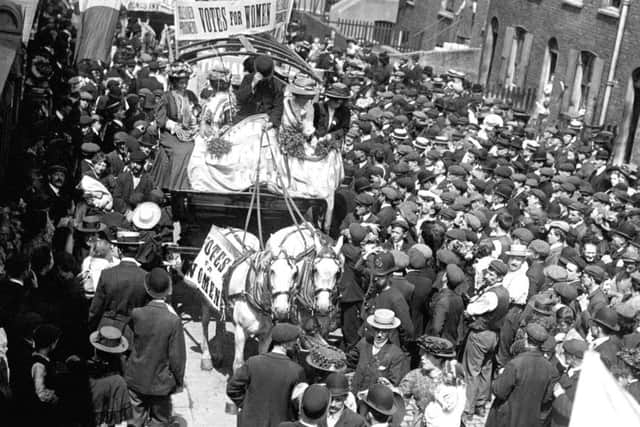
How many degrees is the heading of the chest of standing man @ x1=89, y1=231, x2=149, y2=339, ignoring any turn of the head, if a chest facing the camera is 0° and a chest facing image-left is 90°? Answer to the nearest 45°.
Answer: approximately 180°

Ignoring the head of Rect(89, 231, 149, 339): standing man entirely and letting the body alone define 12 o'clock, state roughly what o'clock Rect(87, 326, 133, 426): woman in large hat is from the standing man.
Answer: The woman in large hat is roughly at 6 o'clock from the standing man.

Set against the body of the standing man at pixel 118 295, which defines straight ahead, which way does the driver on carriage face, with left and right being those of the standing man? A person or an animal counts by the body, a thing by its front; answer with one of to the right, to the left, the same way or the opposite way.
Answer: the opposite way

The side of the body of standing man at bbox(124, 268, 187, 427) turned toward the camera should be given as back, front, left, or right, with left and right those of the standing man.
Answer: back

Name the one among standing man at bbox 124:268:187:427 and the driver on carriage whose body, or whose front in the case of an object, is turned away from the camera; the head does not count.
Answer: the standing man

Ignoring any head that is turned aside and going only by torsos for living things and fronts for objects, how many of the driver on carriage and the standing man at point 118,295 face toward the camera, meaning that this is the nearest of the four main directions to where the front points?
1

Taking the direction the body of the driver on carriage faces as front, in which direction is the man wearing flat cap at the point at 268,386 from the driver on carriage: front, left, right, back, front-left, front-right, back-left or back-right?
front

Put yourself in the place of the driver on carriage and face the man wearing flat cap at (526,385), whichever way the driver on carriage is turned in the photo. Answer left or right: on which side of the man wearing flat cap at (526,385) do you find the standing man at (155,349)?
right

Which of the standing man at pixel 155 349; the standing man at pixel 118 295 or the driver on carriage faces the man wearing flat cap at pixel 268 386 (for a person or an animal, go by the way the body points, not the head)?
the driver on carriage

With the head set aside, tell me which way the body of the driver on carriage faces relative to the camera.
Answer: toward the camera

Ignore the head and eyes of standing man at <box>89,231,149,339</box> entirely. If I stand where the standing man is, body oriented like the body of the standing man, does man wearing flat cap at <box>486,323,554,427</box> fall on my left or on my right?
on my right
